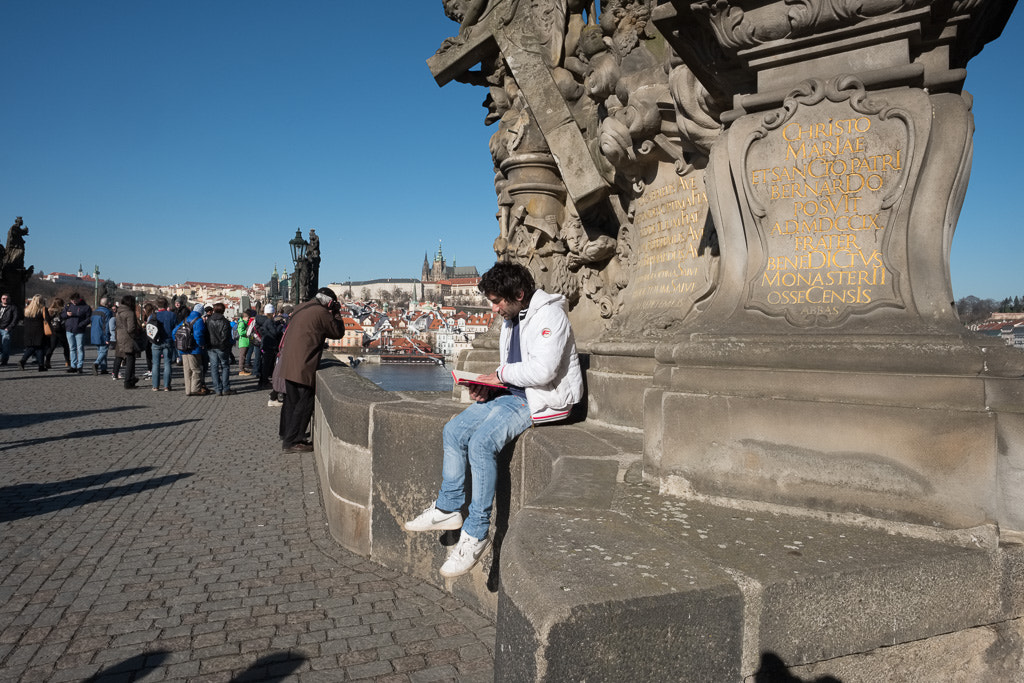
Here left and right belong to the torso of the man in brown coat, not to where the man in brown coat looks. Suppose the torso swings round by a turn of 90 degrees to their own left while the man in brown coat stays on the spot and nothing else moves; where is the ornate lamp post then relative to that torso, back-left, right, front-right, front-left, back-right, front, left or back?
front

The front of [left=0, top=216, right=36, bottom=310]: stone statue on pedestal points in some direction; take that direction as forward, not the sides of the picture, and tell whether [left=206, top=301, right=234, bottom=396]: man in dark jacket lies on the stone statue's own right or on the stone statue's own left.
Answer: on the stone statue's own right

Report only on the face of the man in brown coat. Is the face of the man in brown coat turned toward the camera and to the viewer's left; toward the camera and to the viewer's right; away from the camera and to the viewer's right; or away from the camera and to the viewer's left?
away from the camera and to the viewer's right

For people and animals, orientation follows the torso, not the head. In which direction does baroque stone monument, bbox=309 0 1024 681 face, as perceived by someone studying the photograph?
facing the viewer and to the left of the viewer

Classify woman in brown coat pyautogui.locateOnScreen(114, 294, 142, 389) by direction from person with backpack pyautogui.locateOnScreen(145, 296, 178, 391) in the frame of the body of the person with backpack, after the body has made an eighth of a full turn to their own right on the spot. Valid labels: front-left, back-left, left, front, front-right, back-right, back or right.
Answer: left

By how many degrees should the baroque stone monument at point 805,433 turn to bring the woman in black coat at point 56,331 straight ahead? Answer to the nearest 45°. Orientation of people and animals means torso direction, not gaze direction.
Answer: approximately 90° to its right

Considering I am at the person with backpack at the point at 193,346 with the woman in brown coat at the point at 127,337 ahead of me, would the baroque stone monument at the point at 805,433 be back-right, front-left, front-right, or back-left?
back-left

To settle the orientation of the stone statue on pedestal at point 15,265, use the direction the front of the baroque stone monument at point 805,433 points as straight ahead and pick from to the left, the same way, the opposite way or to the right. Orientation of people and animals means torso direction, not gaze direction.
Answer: the opposite way

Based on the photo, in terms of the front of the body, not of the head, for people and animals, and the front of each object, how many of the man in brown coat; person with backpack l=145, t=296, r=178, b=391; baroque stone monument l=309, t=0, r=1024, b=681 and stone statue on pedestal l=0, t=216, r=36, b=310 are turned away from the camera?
1

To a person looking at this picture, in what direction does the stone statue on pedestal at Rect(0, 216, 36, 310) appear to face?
facing to the right of the viewer

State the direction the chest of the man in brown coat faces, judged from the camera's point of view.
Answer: to the viewer's right

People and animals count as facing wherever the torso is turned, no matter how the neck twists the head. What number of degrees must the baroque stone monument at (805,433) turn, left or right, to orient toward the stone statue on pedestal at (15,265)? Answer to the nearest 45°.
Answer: approximately 90° to its right

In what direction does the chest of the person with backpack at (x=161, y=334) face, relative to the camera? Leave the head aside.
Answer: away from the camera

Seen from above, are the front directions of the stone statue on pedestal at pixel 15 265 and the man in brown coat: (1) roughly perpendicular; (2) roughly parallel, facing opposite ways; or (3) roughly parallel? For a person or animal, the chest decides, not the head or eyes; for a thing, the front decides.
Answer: roughly parallel

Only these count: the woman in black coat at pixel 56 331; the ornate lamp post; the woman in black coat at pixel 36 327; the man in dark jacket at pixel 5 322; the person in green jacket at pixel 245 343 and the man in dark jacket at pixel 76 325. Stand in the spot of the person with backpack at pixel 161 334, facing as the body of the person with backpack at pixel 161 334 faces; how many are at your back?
0
